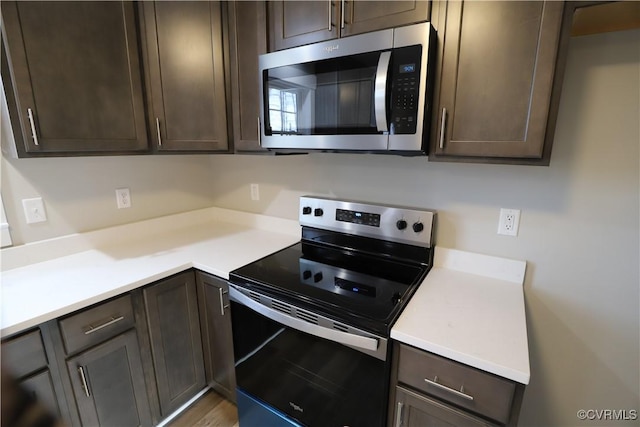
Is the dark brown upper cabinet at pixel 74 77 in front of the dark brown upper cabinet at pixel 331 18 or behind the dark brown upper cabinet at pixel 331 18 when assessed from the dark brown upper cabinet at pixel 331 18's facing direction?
in front

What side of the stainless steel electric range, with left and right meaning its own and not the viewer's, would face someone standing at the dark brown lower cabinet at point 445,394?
left

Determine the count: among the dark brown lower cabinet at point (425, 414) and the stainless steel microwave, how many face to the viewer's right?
0

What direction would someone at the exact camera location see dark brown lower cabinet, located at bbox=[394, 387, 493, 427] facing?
facing the viewer and to the left of the viewer

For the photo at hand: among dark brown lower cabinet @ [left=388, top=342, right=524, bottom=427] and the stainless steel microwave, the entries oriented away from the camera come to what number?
0

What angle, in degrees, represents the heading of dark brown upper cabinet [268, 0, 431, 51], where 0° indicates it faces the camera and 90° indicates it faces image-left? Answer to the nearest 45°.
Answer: approximately 45°
